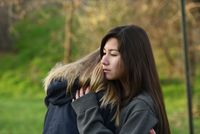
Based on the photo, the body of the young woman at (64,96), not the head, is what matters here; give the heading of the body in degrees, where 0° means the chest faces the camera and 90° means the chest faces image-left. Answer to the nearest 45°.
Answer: approximately 270°
